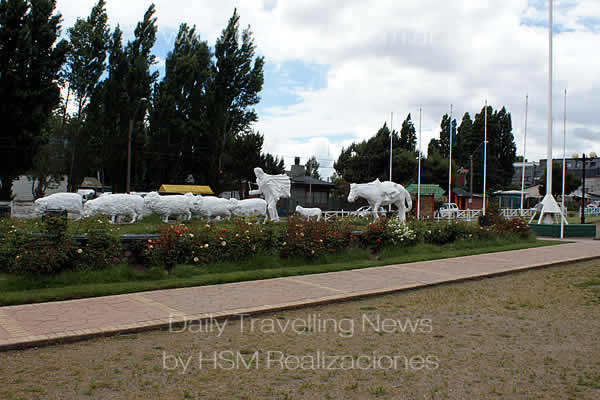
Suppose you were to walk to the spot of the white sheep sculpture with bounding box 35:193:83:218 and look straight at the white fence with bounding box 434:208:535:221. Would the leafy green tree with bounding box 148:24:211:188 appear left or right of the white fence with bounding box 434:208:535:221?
left

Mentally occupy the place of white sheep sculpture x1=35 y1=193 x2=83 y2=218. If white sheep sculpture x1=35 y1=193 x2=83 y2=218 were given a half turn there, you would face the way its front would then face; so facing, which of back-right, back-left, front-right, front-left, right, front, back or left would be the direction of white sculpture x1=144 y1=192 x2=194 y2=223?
front

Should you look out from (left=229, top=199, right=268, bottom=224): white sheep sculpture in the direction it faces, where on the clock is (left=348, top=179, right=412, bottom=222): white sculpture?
The white sculpture is roughly at 6 o'clock from the white sheep sculpture.

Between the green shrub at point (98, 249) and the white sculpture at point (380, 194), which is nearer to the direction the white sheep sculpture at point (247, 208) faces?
the green shrub

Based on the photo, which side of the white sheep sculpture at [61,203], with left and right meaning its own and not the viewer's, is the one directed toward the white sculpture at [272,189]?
back

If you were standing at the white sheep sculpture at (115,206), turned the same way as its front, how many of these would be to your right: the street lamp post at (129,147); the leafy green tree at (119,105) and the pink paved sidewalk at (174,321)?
2

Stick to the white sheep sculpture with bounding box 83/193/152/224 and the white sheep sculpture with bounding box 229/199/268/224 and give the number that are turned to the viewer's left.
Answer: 2

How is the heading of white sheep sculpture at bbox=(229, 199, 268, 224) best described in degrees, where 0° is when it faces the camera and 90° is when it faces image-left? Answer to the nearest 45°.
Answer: approximately 90°

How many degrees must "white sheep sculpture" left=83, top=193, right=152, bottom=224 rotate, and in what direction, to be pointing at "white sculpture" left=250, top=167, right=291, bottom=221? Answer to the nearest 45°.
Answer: approximately 180°

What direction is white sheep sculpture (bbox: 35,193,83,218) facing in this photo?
to the viewer's left

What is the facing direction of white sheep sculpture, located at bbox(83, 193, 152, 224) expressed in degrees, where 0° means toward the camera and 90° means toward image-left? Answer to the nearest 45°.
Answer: approximately 90°

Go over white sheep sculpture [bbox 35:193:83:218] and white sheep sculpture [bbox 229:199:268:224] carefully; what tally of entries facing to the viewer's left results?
2
